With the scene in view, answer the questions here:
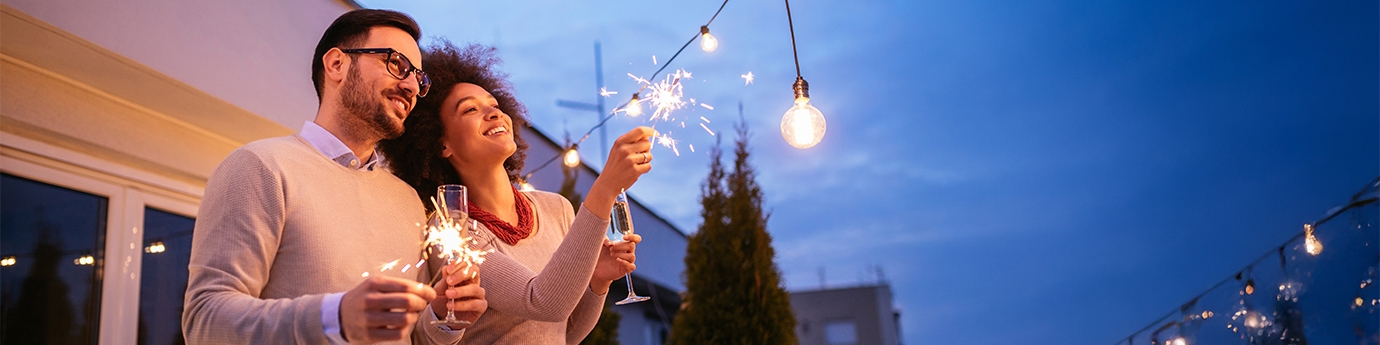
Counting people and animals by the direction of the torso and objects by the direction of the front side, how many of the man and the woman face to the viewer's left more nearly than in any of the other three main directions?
0

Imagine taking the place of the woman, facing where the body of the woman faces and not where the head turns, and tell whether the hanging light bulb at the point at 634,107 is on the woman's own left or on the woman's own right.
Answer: on the woman's own left

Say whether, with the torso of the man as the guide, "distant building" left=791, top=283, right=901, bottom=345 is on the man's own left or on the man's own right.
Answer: on the man's own left

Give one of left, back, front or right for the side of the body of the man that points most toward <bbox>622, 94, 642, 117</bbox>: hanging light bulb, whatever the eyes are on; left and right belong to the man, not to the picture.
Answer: left

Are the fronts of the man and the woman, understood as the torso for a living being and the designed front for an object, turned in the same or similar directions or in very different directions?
same or similar directions

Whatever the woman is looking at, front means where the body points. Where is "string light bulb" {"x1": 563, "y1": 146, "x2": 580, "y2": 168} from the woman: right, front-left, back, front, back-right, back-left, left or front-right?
back-left

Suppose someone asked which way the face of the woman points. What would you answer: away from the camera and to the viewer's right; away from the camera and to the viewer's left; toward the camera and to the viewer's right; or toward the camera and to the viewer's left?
toward the camera and to the viewer's right

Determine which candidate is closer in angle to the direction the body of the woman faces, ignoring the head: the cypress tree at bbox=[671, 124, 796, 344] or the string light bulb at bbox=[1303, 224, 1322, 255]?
the string light bulb

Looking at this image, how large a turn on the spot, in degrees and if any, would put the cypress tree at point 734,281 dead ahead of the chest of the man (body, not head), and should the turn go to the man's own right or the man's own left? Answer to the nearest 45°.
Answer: approximately 90° to the man's own left

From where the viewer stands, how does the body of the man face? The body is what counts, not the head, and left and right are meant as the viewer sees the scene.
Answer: facing the viewer and to the right of the viewer

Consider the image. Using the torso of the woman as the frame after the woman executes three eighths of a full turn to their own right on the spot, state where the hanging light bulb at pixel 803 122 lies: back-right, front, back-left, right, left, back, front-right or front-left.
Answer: back

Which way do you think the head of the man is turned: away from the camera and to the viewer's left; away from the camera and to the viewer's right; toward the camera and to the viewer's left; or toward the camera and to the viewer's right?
toward the camera and to the viewer's right
